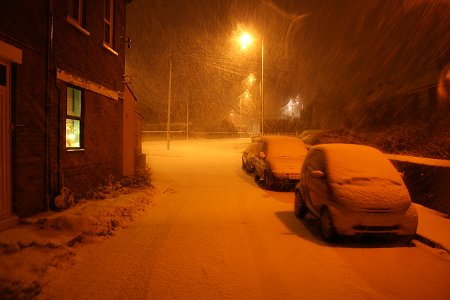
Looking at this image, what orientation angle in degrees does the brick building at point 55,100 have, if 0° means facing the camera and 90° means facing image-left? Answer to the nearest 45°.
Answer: approximately 315°

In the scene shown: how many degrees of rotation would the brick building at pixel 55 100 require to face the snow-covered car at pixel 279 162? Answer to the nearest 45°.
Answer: approximately 45° to its left

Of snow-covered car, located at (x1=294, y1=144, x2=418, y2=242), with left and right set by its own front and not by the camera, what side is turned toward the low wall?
left

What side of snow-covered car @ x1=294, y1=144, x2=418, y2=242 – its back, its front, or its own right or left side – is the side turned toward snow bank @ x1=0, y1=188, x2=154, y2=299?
right

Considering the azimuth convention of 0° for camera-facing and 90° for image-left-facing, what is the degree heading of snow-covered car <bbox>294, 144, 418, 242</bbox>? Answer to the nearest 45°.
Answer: approximately 315°

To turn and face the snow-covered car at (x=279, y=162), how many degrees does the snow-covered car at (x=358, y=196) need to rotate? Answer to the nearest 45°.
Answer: approximately 180°

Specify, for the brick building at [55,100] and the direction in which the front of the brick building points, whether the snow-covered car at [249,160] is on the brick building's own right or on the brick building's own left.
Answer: on the brick building's own left
